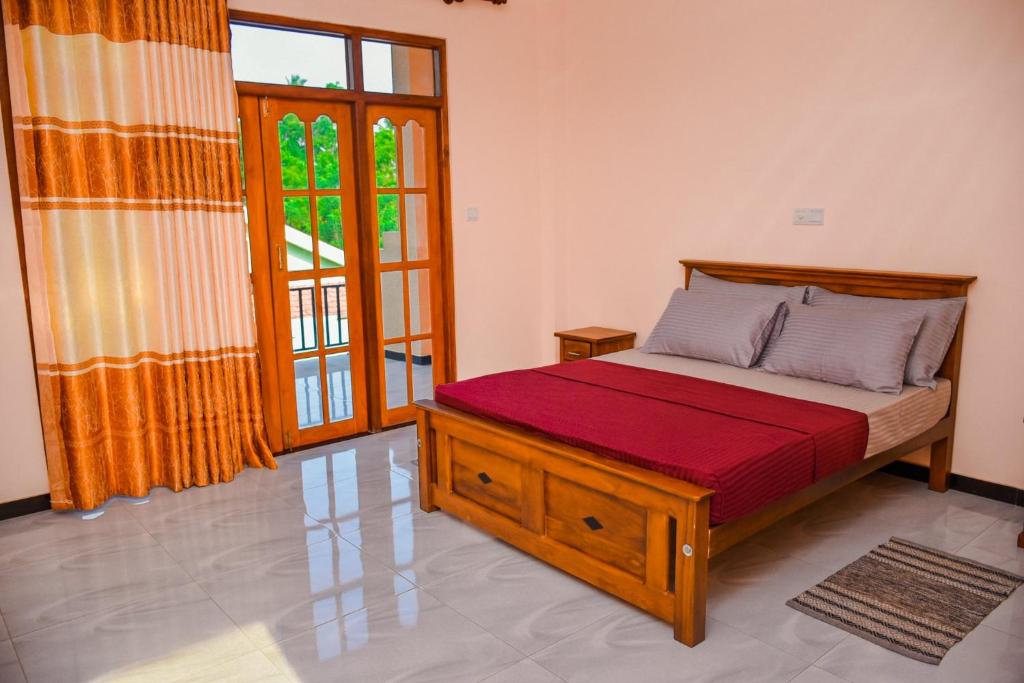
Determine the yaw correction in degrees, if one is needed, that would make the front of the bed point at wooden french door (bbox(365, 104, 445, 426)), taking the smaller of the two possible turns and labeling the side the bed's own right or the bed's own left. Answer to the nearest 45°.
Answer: approximately 90° to the bed's own right

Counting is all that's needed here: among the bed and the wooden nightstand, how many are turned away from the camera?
0

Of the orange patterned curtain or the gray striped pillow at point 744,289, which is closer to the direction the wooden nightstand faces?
the orange patterned curtain

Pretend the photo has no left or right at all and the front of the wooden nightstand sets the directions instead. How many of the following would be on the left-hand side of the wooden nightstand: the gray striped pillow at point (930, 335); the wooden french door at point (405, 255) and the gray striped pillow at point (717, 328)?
2

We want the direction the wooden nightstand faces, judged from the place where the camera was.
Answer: facing the viewer and to the left of the viewer

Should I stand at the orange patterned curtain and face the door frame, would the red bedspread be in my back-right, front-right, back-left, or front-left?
front-right

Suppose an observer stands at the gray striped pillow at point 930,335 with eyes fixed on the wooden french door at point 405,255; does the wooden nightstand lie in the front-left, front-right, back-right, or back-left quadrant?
front-right

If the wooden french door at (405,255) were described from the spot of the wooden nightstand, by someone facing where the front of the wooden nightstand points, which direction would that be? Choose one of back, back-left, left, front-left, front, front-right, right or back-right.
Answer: front-right

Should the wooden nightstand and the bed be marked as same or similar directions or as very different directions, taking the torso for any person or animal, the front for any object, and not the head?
same or similar directions

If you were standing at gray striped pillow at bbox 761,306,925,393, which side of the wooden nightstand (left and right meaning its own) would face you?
left

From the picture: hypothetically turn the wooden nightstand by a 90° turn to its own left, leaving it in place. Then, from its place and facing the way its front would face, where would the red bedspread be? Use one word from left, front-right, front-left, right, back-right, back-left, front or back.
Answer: front-right
